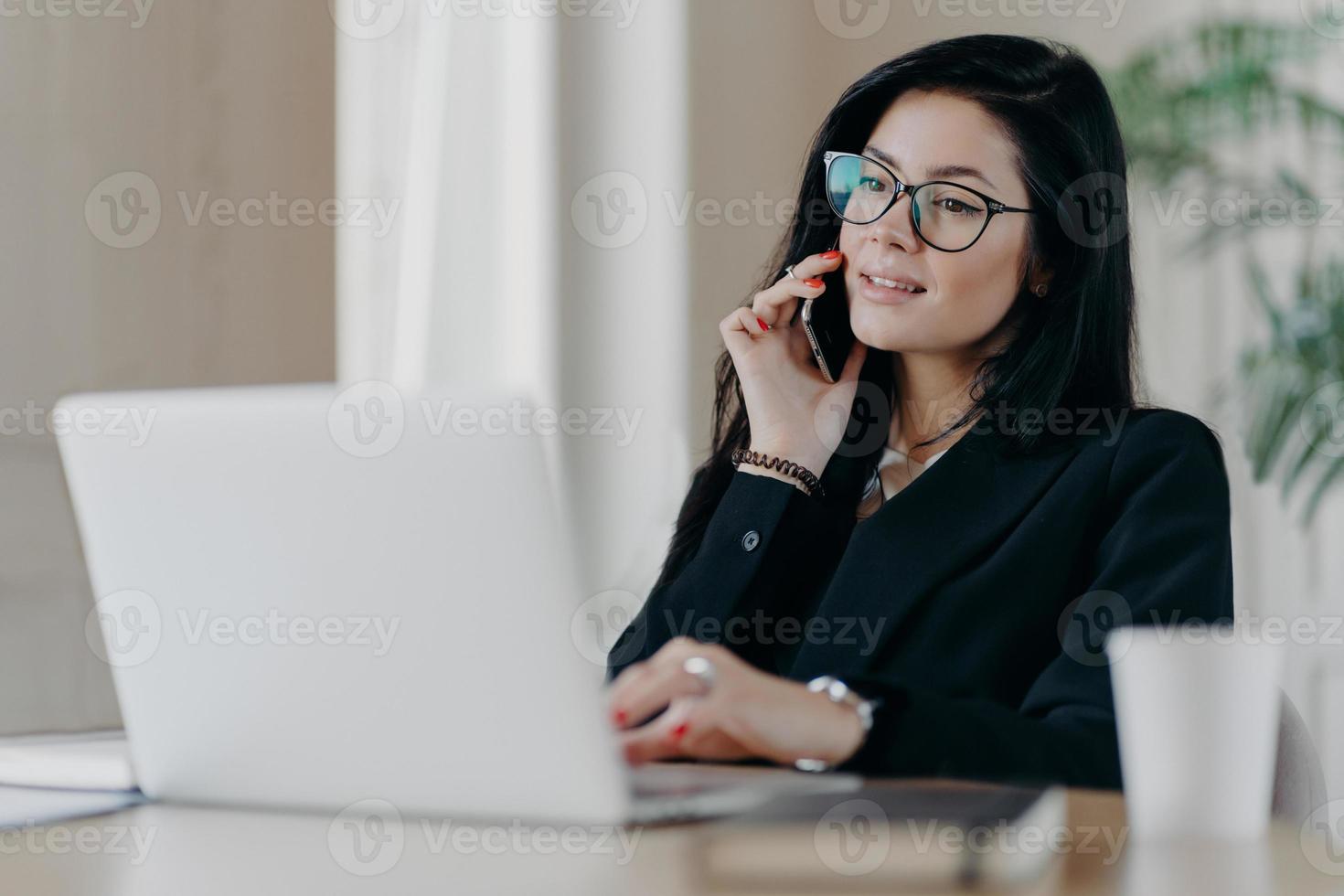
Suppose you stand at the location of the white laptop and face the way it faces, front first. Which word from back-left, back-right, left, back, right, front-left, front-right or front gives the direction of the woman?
front

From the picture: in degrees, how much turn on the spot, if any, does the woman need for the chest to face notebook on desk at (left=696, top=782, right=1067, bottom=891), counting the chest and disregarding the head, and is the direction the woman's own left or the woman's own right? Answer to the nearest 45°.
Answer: approximately 45° to the woman's own left

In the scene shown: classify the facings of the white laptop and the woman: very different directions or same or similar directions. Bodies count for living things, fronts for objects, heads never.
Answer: very different directions

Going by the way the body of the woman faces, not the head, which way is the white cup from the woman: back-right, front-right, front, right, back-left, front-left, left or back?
front-left

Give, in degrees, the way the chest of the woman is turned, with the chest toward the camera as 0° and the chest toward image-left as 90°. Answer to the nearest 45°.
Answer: approximately 45°

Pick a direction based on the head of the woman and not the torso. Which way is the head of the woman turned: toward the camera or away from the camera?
toward the camera
